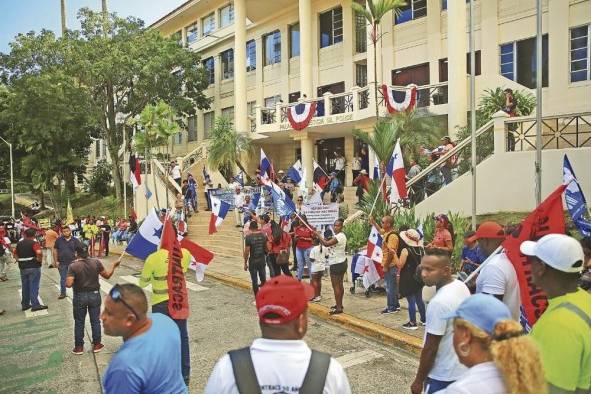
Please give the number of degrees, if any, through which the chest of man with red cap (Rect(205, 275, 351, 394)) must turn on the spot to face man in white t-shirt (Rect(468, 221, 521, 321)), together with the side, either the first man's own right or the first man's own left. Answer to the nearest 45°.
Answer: approximately 45° to the first man's own right

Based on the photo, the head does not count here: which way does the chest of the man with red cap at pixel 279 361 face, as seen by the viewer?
away from the camera

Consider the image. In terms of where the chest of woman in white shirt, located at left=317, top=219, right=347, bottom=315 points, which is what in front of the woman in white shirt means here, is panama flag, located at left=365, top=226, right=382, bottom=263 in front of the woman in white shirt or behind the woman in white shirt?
behind

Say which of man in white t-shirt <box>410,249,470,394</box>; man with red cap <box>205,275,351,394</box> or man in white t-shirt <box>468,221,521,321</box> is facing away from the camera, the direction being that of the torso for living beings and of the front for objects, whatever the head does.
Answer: the man with red cap

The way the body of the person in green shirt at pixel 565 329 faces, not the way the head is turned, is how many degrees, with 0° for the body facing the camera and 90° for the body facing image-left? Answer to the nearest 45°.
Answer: approximately 135°

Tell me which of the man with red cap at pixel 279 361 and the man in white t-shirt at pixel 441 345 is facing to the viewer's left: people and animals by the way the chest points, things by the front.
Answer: the man in white t-shirt

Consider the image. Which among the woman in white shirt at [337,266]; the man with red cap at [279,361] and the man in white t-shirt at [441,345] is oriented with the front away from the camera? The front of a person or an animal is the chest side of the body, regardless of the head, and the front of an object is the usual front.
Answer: the man with red cap

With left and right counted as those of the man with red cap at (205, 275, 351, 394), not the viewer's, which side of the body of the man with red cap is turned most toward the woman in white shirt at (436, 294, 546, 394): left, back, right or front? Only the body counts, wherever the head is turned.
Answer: right

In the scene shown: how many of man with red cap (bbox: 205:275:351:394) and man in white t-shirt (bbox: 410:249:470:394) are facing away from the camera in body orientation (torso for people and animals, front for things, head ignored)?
1
